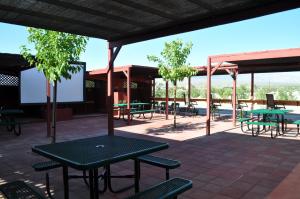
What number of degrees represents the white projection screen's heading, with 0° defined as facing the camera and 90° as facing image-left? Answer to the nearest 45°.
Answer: approximately 0°

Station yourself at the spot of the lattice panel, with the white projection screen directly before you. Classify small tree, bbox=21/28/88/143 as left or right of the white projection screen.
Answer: right

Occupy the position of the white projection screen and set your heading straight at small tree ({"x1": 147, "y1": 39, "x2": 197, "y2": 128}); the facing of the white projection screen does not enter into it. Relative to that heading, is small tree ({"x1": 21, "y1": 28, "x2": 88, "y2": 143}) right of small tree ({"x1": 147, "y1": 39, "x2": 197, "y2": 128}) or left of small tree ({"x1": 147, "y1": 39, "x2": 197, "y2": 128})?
right

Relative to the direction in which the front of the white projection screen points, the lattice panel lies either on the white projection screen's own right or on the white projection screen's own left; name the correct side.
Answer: on the white projection screen's own right

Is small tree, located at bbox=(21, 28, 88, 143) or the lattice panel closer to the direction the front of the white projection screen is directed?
the small tree

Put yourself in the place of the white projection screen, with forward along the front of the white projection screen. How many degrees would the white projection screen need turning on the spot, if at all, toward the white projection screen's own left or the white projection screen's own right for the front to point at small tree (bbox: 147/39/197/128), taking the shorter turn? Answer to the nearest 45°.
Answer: approximately 45° to the white projection screen's own left

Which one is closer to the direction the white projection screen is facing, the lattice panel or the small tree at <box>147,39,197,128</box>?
the small tree

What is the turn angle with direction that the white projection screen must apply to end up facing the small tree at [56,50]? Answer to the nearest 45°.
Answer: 0° — it already faces it
